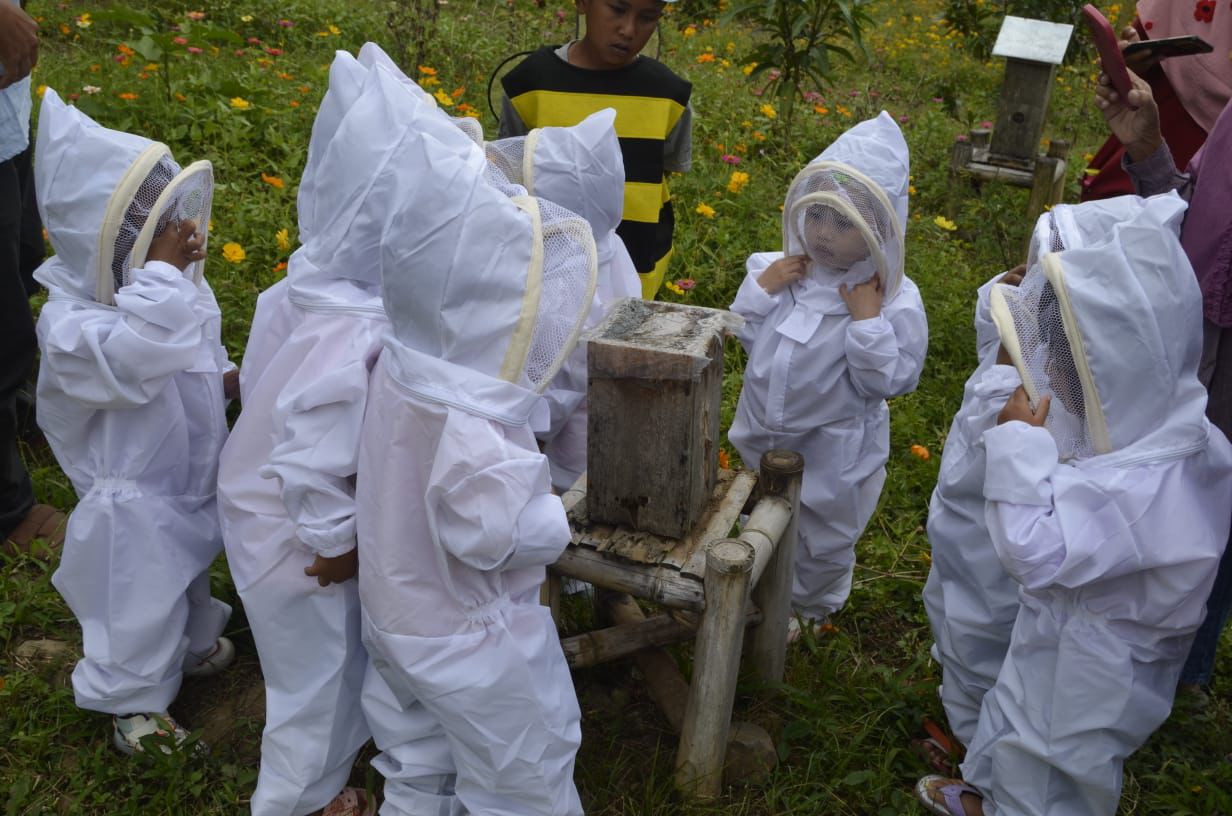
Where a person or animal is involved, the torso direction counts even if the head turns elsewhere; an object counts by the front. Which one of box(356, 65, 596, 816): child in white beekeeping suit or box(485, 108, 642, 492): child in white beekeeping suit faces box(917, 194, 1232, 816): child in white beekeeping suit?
box(356, 65, 596, 816): child in white beekeeping suit

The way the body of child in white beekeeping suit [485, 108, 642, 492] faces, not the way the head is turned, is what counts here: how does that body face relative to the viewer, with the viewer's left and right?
facing to the left of the viewer

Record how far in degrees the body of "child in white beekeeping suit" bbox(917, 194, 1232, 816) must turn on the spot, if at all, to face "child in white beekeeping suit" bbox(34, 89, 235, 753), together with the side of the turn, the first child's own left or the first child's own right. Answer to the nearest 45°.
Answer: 0° — they already face them

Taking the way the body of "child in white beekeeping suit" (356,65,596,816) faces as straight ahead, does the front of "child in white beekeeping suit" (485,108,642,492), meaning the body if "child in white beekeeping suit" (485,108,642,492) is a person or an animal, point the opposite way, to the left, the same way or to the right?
the opposite way

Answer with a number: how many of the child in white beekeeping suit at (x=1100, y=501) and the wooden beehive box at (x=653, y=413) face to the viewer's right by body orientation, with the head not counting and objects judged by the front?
0

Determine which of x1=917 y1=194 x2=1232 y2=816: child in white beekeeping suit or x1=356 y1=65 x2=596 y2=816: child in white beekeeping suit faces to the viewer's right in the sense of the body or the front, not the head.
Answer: x1=356 y1=65 x2=596 y2=816: child in white beekeeping suit

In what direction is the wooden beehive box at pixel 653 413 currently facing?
toward the camera

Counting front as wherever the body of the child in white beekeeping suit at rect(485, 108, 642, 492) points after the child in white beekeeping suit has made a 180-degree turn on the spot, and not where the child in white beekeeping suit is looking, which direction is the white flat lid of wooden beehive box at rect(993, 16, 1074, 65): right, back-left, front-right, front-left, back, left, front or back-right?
front-left

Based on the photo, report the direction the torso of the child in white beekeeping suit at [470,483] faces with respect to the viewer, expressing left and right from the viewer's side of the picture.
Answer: facing to the right of the viewer

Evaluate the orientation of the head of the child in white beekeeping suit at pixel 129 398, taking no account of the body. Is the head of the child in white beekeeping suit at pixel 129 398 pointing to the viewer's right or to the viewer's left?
to the viewer's right
